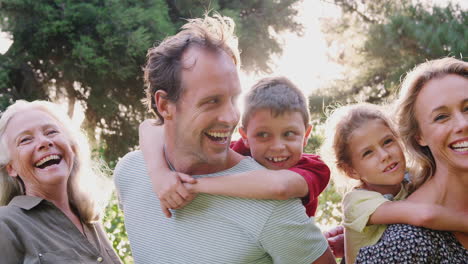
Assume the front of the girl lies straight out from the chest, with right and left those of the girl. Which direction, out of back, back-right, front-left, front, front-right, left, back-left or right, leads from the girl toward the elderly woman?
back-right

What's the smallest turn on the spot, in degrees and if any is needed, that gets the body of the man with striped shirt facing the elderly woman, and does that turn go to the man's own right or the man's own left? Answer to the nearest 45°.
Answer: approximately 135° to the man's own right

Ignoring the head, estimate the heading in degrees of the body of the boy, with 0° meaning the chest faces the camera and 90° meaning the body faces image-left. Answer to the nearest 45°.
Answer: approximately 45°

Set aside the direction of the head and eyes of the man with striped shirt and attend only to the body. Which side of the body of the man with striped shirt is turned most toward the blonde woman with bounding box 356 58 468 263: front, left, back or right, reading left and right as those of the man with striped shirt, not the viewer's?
left

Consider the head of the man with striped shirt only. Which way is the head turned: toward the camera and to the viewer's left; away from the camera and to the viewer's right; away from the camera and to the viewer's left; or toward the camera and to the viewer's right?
toward the camera and to the viewer's right

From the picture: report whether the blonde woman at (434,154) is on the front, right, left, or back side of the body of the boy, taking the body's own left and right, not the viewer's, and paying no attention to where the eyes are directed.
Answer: left

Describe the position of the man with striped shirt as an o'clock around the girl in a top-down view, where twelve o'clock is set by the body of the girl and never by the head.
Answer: The man with striped shirt is roughly at 3 o'clock from the girl.

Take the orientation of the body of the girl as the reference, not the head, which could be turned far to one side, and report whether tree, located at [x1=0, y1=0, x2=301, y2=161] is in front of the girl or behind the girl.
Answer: behind

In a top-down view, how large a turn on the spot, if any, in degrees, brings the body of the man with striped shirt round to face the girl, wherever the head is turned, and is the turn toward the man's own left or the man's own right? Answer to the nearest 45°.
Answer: approximately 90° to the man's own left
